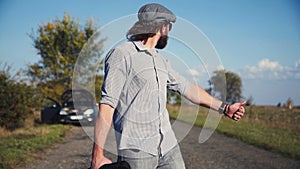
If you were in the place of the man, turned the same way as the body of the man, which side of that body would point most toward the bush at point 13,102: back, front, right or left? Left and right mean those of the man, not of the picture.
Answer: back

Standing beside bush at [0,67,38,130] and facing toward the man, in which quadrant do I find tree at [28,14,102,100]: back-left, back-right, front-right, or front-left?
back-left

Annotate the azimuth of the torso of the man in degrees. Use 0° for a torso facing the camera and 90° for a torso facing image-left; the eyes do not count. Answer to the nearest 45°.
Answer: approximately 315°

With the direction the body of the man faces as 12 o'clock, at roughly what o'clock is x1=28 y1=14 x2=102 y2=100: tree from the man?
The tree is roughly at 7 o'clock from the man.
